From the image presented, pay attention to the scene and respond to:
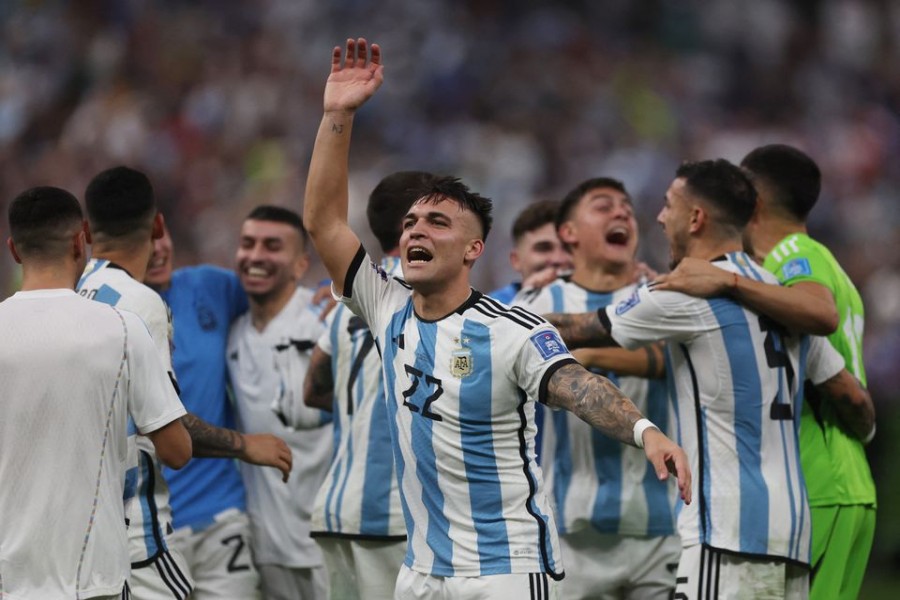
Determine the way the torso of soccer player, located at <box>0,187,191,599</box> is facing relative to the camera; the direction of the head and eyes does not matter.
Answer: away from the camera

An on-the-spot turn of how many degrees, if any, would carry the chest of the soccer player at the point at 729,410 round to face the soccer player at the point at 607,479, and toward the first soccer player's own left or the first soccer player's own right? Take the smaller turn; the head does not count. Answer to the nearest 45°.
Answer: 0° — they already face them

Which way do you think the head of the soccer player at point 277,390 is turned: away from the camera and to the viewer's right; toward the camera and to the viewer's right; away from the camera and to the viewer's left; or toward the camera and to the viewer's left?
toward the camera and to the viewer's left

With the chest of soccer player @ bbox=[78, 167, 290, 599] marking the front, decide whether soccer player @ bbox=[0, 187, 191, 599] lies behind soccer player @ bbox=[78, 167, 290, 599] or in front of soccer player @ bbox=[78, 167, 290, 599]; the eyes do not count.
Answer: behind

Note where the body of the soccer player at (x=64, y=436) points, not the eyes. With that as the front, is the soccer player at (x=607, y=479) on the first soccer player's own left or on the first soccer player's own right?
on the first soccer player's own right

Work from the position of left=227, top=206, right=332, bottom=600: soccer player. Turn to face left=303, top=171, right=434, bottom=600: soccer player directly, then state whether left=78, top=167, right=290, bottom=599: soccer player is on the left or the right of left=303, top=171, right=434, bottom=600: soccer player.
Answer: right

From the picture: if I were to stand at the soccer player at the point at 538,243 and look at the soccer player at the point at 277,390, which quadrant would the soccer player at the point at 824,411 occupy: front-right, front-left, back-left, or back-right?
back-left

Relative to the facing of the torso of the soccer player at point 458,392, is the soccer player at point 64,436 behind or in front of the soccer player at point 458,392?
in front

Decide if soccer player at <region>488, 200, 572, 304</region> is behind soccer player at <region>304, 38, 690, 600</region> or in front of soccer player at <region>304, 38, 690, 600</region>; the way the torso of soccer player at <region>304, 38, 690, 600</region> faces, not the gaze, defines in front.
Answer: behind

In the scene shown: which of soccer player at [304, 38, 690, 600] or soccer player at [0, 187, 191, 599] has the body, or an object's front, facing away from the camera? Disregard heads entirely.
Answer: soccer player at [0, 187, 191, 599]

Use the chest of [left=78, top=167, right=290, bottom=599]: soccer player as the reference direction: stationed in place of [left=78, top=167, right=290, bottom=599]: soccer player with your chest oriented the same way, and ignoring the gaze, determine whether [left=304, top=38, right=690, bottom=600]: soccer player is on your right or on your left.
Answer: on your right

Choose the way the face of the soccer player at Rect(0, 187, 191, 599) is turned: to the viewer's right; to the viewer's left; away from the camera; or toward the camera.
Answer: away from the camera

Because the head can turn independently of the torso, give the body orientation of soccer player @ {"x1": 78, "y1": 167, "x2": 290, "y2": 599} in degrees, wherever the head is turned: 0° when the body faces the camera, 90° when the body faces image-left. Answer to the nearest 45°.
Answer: approximately 225°

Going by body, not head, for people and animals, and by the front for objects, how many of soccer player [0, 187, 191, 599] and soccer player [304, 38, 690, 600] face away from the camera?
1

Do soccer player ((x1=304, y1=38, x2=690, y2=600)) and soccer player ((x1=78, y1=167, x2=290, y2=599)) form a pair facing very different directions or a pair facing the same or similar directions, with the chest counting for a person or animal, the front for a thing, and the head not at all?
very different directions
